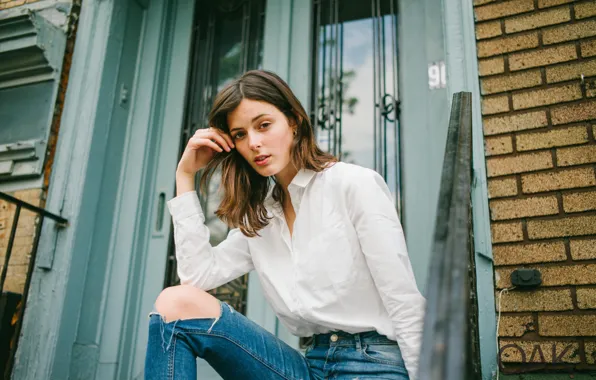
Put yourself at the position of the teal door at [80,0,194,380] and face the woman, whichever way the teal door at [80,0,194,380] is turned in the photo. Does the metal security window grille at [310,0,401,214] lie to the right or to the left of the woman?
left

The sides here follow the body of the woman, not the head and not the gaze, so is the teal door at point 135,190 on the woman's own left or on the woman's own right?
on the woman's own right

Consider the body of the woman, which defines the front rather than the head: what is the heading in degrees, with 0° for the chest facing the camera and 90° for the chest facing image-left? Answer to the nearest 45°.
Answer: approximately 45°

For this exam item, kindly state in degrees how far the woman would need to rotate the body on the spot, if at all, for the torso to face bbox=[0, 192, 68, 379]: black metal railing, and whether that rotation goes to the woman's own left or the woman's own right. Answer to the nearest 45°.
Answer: approximately 90° to the woman's own right

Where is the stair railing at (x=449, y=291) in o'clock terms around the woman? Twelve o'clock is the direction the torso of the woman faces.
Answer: The stair railing is roughly at 10 o'clock from the woman.

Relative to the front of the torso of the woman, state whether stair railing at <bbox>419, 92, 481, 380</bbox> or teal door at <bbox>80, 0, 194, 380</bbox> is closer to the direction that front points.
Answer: the stair railing
